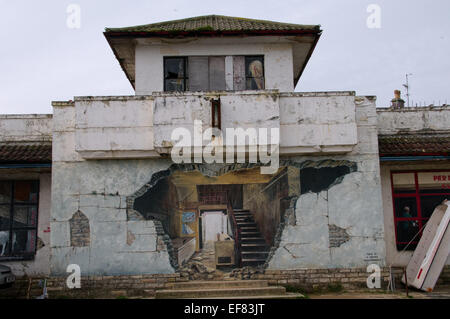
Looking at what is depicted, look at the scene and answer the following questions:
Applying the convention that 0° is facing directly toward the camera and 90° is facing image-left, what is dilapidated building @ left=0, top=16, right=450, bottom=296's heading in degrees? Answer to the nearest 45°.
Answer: approximately 0°
